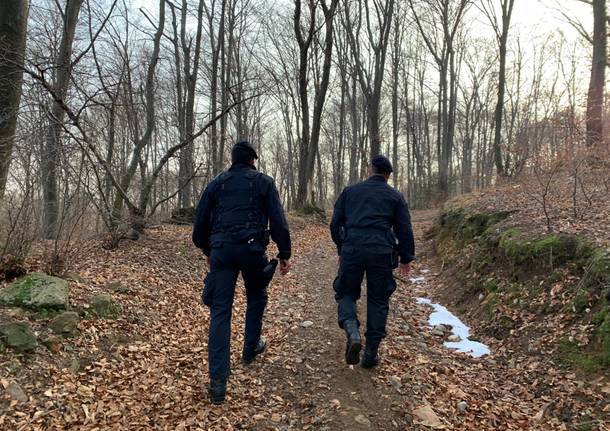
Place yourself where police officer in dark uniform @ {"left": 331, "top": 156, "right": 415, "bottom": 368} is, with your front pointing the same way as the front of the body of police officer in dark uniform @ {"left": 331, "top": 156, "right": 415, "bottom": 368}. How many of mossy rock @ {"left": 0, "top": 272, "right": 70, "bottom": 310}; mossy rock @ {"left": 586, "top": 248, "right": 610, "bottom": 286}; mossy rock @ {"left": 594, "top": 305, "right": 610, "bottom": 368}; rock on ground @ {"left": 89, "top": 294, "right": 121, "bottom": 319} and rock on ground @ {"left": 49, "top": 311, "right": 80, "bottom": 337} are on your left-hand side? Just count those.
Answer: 3

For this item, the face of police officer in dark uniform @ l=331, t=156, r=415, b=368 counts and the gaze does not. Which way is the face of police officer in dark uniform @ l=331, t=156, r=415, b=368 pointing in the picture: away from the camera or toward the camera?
away from the camera

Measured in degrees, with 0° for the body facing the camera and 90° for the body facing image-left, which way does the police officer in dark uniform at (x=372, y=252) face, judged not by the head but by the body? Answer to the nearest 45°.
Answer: approximately 180°

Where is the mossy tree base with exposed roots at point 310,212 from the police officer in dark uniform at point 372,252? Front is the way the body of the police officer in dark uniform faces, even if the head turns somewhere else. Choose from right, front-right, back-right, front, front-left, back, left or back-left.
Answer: front

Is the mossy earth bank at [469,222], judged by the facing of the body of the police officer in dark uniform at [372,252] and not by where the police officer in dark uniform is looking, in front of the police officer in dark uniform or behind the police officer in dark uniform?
in front

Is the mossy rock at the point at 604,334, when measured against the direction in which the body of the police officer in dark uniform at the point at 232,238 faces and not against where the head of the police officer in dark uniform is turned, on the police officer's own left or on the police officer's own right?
on the police officer's own right

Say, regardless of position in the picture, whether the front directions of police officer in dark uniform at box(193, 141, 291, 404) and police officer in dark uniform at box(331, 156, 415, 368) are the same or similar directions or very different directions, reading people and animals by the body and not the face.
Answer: same or similar directions

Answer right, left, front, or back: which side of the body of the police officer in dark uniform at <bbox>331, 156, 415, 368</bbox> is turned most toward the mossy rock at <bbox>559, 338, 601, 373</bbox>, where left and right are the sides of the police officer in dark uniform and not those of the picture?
right

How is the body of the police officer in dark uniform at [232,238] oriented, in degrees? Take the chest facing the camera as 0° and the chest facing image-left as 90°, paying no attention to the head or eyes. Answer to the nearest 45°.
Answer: approximately 180°

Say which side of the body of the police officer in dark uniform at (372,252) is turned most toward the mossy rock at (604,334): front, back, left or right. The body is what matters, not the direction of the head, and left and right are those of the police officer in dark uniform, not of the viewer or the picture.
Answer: right

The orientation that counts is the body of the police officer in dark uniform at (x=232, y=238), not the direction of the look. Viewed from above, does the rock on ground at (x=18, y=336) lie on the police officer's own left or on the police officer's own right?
on the police officer's own left

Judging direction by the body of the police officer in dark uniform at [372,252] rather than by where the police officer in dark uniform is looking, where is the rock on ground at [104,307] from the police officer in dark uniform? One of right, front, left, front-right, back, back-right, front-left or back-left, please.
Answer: left

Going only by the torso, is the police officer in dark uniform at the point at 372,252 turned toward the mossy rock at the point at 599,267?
no

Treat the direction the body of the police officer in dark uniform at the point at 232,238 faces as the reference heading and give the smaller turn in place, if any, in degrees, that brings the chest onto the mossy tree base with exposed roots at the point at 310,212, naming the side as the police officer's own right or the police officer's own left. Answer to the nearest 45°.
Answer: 0° — they already face it

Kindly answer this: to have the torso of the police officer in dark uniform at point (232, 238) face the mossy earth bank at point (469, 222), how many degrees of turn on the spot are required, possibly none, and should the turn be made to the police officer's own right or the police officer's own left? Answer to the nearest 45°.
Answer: approximately 45° to the police officer's own right

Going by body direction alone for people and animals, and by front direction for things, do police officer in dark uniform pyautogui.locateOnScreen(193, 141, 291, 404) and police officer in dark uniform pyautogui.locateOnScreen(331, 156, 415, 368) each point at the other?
no

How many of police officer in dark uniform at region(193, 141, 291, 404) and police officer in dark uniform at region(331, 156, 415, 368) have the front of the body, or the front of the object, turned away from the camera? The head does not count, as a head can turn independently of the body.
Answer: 2
